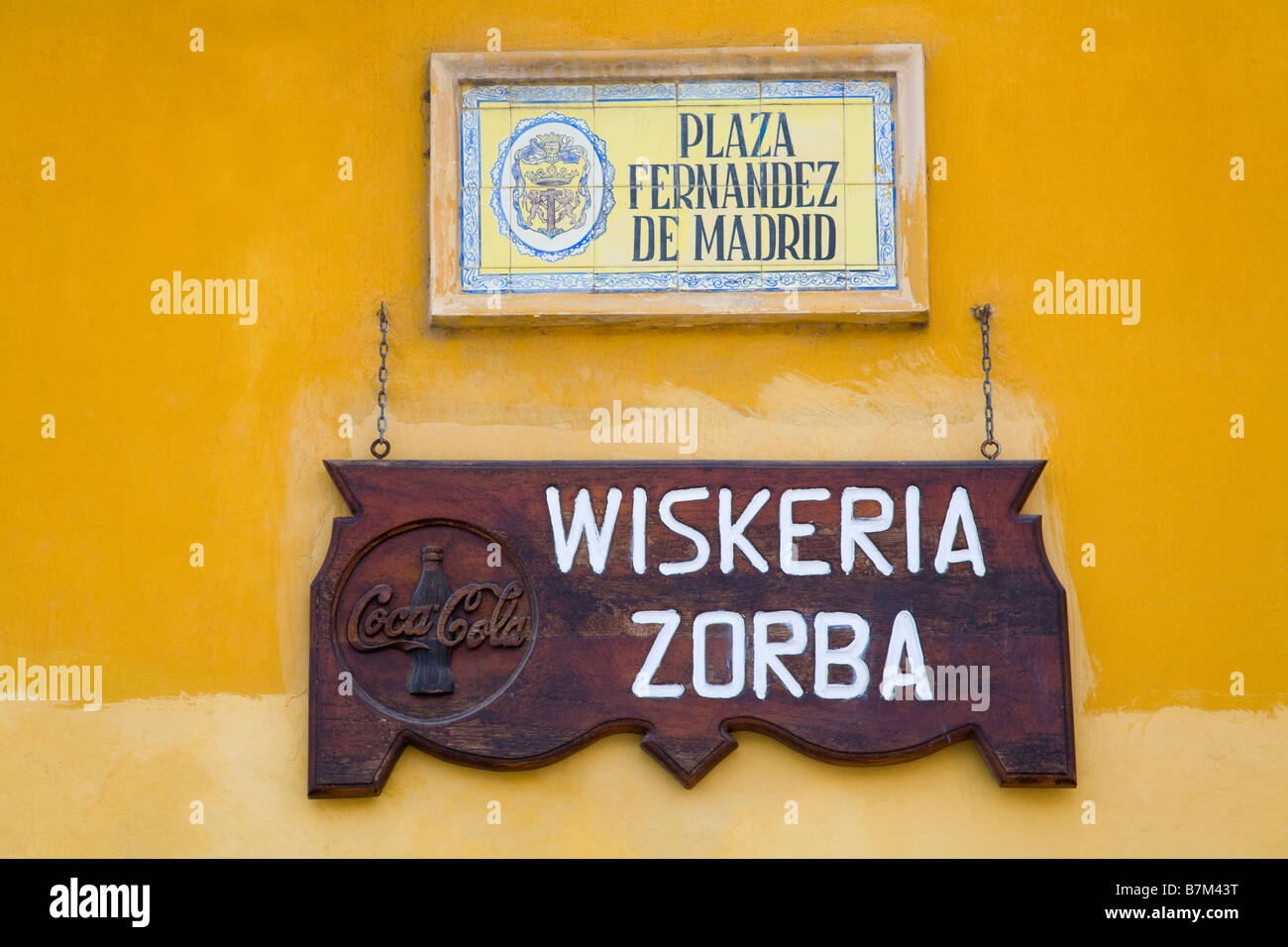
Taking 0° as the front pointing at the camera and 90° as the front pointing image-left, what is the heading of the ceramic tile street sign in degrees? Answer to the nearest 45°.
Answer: approximately 0°

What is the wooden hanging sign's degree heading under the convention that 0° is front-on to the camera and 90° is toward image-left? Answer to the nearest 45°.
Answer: approximately 0°

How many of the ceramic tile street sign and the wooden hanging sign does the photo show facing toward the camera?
2
